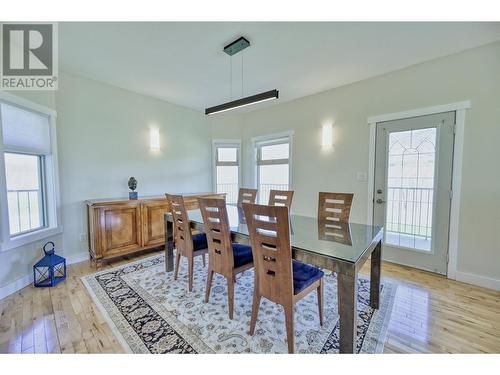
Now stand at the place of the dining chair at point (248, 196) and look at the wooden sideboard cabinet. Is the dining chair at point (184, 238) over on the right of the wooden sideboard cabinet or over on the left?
left

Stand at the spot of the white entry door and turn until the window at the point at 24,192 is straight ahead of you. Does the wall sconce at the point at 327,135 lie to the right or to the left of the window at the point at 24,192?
right

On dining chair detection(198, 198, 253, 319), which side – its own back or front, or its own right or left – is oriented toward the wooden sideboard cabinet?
left

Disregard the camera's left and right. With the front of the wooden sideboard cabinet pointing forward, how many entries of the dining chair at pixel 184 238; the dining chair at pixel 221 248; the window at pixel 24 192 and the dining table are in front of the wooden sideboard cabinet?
3

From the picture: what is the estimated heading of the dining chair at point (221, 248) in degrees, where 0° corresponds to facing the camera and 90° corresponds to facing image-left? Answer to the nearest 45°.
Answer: approximately 225°

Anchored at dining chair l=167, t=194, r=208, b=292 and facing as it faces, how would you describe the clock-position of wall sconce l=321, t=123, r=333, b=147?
The wall sconce is roughly at 1 o'clock from the dining chair.

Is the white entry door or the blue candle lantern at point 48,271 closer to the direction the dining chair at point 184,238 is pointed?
the white entry door

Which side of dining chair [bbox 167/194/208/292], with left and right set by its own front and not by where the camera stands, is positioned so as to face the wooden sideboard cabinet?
left

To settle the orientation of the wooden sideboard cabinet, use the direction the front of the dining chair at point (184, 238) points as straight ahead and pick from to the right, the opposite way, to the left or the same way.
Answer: to the right
